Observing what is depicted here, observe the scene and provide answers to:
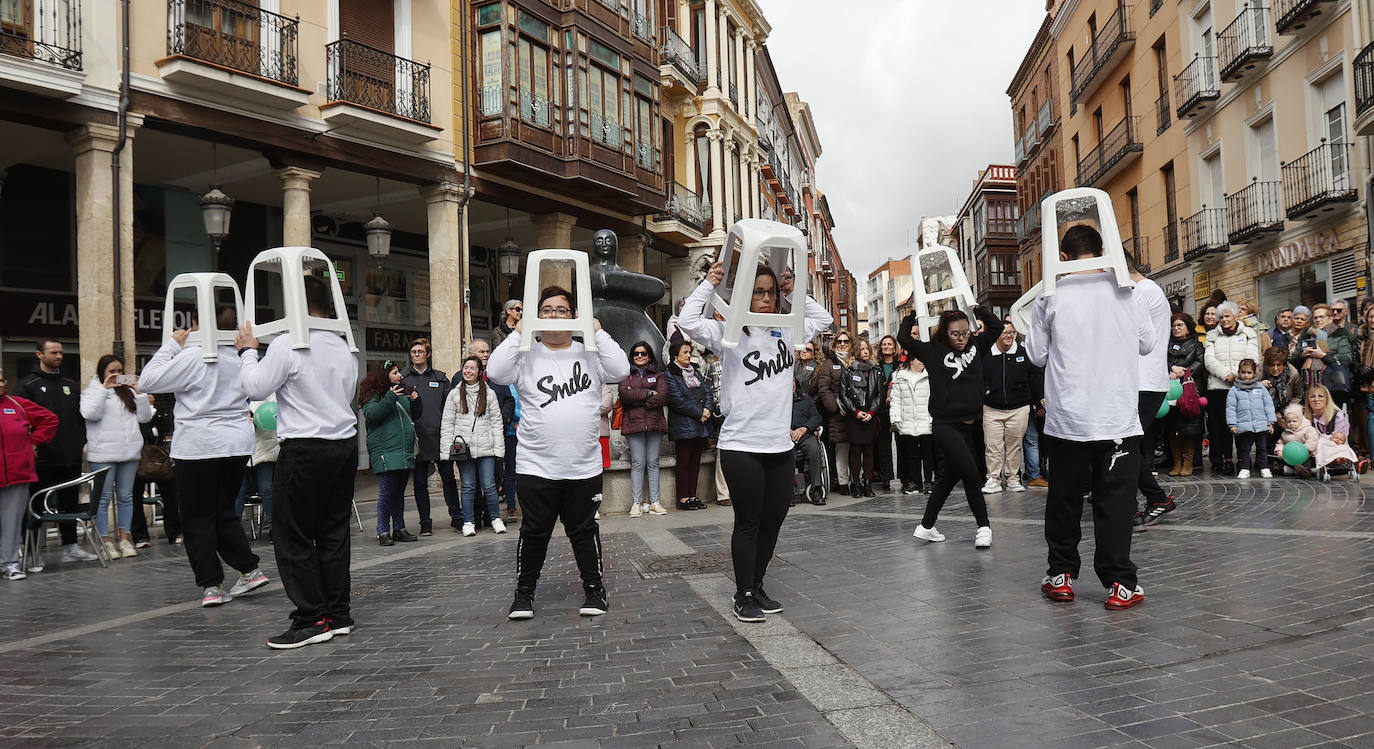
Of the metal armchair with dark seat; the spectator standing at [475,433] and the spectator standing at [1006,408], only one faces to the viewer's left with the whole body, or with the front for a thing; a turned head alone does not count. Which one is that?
the metal armchair with dark seat

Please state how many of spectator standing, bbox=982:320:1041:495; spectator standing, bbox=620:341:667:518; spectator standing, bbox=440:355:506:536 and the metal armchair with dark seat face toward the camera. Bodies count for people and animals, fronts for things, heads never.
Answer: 3

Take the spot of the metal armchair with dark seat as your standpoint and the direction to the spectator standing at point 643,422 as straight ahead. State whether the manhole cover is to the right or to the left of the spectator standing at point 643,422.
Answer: right

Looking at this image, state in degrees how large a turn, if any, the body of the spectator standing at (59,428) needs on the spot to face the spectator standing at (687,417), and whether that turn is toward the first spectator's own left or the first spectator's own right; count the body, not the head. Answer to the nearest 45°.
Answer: approximately 45° to the first spectator's own left

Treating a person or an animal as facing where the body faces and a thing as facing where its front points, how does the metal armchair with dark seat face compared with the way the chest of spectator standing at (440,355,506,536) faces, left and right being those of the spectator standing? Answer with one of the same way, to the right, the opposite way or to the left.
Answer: to the right

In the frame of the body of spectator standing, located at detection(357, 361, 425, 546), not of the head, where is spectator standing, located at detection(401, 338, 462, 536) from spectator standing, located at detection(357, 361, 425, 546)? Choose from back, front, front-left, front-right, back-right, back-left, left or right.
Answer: left

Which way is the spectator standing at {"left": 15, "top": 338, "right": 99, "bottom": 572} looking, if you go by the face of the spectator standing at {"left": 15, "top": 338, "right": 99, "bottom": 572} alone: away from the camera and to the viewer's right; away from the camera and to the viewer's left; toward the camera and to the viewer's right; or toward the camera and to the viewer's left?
toward the camera and to the viewer's right

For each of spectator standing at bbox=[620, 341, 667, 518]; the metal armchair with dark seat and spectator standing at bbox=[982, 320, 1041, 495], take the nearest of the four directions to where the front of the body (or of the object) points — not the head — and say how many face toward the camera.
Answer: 2

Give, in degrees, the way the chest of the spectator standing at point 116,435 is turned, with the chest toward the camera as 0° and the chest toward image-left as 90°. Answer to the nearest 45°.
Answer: approximately 315°

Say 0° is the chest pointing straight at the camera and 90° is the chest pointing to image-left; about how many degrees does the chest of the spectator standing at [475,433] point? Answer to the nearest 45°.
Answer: approximately 0°

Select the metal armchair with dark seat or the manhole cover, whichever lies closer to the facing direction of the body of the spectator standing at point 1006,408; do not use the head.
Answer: the manhole cover
